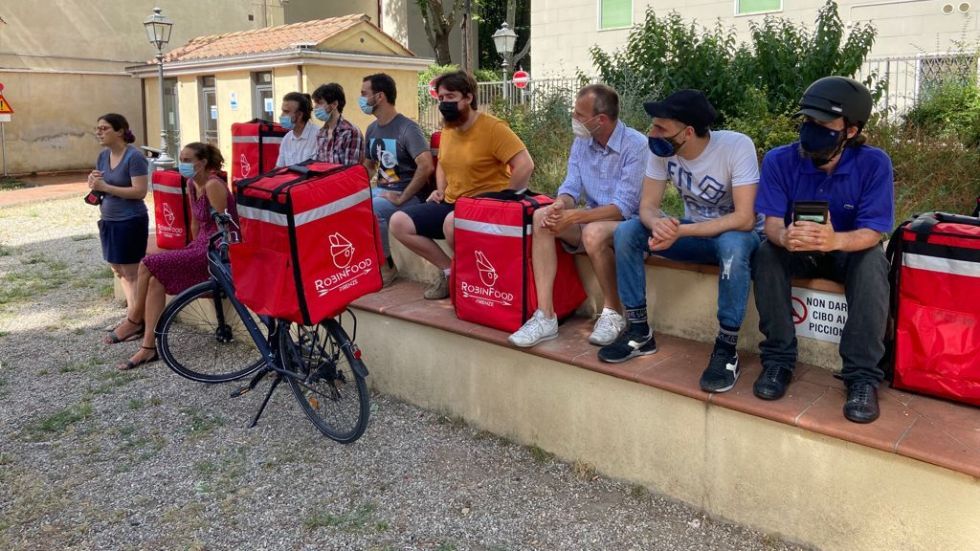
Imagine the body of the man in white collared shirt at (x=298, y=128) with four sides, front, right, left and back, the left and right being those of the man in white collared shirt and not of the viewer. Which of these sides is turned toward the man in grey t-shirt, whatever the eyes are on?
left

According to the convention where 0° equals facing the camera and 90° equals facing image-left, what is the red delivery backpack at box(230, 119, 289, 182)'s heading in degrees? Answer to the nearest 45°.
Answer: approximately 45°

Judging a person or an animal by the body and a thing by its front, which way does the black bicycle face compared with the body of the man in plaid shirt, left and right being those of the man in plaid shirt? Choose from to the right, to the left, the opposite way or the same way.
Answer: to the right

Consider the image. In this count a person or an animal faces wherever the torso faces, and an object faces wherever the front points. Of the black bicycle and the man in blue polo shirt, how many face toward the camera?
1

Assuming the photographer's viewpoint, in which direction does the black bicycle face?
facing away from the viewer and to the left of the viewer

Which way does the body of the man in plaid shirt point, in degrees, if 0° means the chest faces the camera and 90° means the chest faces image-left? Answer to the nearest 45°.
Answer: approximately 45°

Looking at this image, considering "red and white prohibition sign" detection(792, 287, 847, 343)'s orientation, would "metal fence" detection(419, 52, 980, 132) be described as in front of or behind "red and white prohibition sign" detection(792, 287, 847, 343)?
behind
